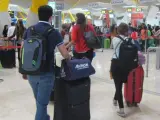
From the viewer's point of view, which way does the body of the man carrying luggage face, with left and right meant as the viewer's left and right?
facing away from the viewer and to the right of the viewer
